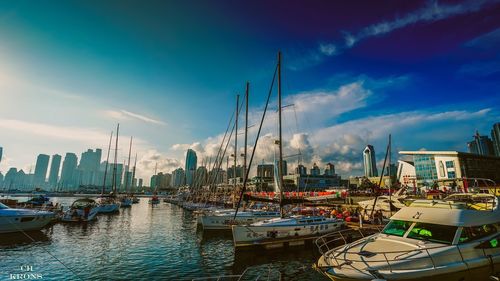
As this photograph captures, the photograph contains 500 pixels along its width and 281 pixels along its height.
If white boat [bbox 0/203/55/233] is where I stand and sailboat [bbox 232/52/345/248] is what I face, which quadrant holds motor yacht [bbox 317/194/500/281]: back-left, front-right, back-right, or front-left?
front-right

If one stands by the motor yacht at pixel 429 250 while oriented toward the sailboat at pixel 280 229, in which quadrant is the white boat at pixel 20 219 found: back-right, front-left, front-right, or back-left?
front-left

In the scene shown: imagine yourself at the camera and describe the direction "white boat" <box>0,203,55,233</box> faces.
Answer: facing to the right of the viewer

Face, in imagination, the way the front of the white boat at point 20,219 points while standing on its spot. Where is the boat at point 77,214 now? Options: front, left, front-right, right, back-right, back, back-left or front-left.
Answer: front-left
